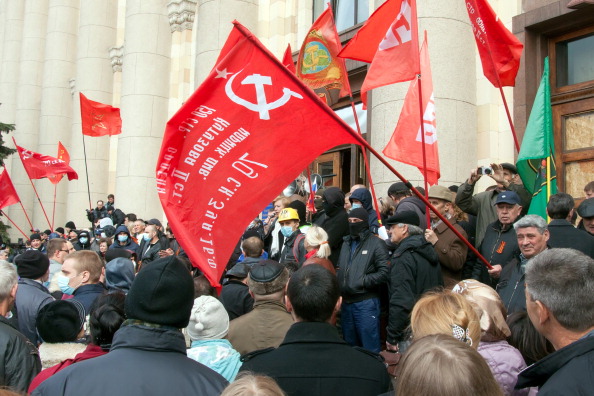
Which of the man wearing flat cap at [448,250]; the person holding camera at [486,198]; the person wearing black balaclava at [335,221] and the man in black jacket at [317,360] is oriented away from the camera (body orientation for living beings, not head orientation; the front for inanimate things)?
the man in black jacket

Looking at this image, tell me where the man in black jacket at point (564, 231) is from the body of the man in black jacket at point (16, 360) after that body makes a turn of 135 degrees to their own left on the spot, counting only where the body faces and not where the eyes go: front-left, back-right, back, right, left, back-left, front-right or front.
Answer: back

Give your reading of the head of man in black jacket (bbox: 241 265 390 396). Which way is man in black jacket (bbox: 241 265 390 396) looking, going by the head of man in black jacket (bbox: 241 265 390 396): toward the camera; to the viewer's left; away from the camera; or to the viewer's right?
away from the camera

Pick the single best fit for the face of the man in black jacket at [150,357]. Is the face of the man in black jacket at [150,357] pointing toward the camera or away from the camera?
away from the camera

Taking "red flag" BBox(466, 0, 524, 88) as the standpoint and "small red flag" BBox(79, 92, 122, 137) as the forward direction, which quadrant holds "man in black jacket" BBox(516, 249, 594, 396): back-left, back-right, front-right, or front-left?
back-left

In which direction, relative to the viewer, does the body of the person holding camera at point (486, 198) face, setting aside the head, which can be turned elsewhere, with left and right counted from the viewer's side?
facing the viewer and to the left of the viewer

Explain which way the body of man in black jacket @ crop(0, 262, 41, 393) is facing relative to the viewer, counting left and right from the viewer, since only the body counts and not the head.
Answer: facing away from the viewer and to the right of the viewer

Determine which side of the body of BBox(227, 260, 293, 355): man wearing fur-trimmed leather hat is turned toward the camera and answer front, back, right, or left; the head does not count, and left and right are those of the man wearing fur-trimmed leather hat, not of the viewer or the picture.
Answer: back

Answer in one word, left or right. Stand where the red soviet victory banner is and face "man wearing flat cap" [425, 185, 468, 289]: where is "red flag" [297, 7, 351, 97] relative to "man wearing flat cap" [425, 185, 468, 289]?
left

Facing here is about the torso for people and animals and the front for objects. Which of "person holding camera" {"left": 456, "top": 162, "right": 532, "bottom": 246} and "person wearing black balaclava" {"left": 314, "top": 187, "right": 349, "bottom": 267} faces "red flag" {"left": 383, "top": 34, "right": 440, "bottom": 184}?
the person holding camera

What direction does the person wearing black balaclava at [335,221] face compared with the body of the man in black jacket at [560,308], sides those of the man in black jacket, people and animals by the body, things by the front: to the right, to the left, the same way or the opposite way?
to the left

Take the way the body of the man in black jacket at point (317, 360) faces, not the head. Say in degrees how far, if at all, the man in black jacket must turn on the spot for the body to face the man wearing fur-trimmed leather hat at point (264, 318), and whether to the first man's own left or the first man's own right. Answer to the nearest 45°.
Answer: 0° — they already face them

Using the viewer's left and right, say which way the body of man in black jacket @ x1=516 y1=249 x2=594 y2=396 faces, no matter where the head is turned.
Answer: facing away from the viewer and to the left of the viewer

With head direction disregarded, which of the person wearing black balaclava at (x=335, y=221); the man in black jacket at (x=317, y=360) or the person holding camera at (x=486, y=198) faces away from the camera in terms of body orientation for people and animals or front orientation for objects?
the man in black jacket

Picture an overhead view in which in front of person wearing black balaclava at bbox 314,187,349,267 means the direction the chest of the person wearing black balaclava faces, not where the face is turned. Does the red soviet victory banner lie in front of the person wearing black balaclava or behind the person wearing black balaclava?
in front

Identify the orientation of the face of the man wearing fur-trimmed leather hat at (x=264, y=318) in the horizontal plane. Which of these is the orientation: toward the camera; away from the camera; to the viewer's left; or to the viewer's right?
away from the camera

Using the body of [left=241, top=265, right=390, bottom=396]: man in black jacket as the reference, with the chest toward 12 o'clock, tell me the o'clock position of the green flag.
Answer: The green flag is roughly at 1 o'clock from the man in black jacket.

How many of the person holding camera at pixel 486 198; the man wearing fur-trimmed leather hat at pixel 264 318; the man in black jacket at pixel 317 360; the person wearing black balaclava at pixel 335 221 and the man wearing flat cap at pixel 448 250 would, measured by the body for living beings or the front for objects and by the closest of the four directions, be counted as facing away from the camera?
2
